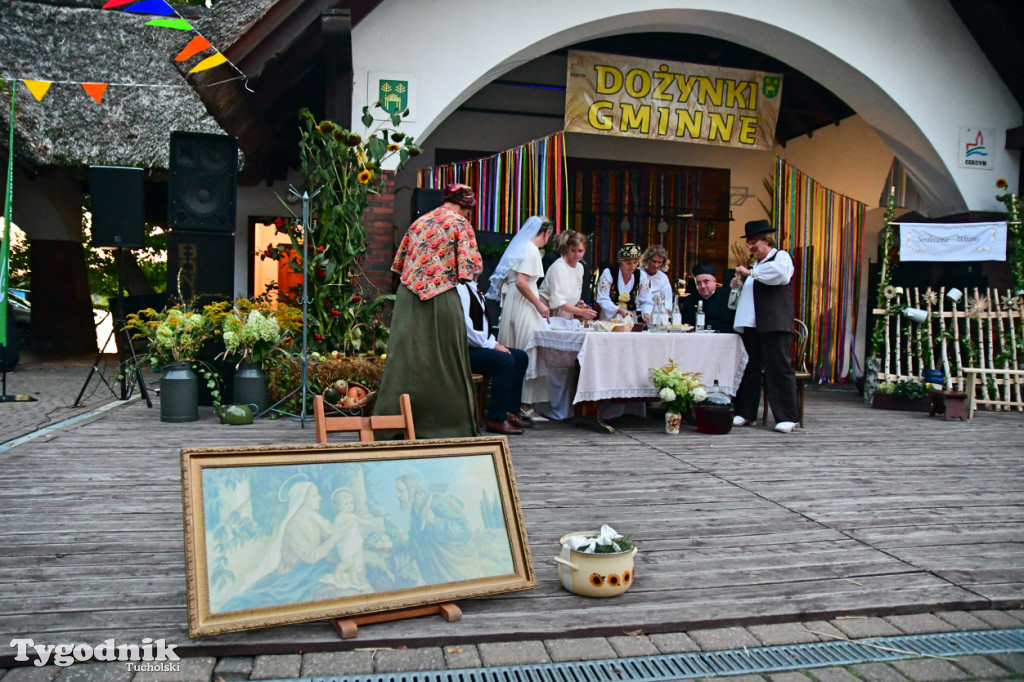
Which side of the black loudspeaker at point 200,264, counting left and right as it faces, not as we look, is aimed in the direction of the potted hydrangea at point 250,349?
front

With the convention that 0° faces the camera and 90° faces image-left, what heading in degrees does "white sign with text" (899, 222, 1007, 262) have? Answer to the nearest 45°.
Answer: approximately 0°

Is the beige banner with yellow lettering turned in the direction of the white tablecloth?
yes

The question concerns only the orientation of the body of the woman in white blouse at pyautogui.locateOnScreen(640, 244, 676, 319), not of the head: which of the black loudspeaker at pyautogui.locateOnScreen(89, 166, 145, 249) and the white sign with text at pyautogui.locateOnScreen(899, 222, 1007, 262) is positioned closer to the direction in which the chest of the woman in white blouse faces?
the black loudspeaker

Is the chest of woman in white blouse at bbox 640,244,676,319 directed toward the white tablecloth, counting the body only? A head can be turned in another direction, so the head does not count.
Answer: yes

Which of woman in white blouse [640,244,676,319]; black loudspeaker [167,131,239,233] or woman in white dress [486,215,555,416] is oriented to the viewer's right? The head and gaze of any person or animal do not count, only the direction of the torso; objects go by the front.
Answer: woman in white dress [486,215,555,416]

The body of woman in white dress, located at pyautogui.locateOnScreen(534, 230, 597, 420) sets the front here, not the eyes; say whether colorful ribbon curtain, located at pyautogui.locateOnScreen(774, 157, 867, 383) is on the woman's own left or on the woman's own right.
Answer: on the woman's own left
